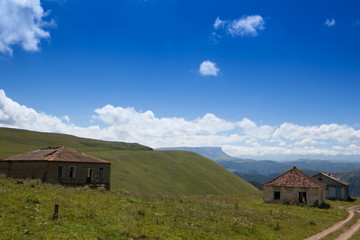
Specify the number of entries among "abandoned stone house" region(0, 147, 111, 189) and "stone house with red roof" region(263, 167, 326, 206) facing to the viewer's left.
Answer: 0

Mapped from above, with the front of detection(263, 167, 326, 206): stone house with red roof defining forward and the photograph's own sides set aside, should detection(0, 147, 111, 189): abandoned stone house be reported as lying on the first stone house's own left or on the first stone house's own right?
on the first stone house's own right

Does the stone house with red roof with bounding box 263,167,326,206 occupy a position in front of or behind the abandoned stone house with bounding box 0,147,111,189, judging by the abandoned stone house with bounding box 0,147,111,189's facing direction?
in front

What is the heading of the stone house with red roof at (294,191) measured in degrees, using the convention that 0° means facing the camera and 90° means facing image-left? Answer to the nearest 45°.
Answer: approximately 0°
